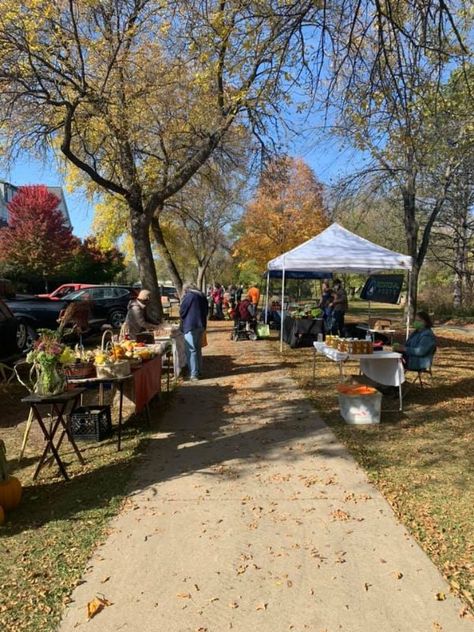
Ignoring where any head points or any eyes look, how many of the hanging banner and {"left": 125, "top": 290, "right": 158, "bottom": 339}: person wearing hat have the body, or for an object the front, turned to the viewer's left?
0

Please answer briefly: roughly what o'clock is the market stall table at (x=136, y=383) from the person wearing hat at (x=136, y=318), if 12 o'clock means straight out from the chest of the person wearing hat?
The market stall table is roughly at 3 o'clock from the person wearing hat.

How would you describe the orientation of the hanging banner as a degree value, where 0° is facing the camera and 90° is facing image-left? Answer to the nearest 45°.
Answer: approximately 0°

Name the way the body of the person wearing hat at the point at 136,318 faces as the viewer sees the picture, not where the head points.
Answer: to the viewer's right

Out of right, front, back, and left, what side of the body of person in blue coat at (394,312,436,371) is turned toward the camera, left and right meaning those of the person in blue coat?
left

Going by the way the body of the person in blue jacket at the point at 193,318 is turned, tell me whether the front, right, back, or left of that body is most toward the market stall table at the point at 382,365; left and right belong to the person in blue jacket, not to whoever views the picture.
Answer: back

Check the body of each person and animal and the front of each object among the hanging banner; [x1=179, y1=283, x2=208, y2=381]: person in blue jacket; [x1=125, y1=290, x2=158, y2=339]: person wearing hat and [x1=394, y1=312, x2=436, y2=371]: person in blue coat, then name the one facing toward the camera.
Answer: the hanging banner

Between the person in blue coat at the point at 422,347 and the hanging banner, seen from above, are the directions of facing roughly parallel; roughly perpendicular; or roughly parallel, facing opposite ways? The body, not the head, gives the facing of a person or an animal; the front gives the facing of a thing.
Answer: roughly perpendicular

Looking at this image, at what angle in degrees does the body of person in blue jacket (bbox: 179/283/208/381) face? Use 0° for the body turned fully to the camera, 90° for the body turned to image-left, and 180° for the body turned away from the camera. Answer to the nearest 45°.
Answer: approximately 135°

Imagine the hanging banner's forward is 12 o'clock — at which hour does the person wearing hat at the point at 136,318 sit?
The person wearing hat is roughly at 1 o'clock from the hanging banner.

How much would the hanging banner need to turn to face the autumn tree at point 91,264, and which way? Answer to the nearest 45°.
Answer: approximately 135° to its right

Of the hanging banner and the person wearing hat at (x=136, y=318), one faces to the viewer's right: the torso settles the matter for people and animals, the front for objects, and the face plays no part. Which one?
the person wearing hat

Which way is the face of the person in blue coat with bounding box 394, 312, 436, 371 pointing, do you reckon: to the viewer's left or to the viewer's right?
to the viewer's left

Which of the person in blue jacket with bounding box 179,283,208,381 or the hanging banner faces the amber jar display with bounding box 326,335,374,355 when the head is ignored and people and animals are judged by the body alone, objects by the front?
the hanging banner
